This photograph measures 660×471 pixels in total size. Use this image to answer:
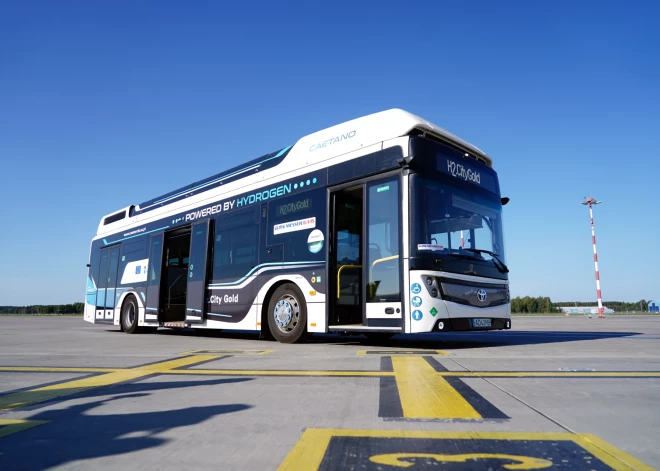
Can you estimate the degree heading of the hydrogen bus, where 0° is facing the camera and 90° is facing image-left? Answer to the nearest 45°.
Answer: approximately 315°
